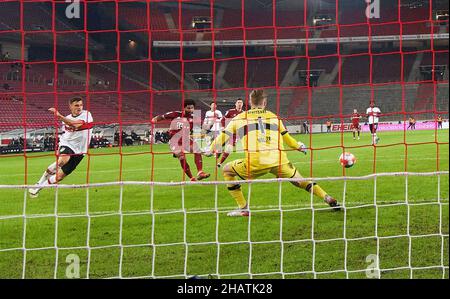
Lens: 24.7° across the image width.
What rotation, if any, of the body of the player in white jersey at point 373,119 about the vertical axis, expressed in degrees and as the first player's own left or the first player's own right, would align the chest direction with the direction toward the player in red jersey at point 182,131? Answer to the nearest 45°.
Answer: approximately 45° to the first player's own right

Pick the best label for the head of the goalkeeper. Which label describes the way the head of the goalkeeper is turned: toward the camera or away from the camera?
away from the camera

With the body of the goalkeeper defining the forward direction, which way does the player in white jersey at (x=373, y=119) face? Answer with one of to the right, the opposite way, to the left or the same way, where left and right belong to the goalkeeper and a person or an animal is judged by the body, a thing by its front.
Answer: the opposite way

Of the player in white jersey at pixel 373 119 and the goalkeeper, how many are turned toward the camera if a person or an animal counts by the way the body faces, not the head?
1

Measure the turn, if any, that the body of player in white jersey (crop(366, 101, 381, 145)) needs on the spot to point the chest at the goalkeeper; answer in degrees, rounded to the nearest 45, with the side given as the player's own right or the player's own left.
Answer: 0° — they already face them

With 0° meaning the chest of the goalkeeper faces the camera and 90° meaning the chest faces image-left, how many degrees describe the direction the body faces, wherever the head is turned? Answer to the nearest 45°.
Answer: approximately 180°
